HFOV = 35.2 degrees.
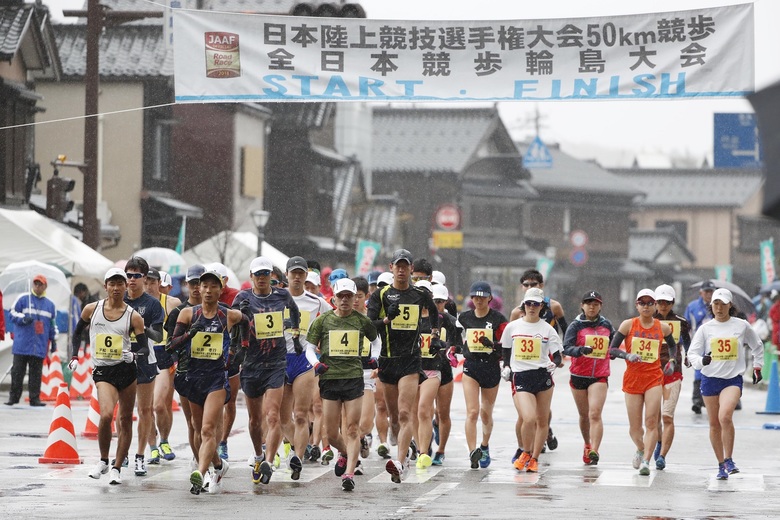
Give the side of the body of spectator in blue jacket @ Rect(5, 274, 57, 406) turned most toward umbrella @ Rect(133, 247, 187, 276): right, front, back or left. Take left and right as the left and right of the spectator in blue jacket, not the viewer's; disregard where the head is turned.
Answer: back

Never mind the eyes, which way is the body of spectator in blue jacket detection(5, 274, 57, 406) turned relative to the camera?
toward the camera

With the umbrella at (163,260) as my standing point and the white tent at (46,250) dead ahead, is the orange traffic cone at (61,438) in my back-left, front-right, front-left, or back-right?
front-left

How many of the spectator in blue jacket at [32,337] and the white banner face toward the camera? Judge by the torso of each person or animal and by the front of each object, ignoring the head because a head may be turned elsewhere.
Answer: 2

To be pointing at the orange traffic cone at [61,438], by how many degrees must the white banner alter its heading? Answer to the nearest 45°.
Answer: approximately 45° to its right

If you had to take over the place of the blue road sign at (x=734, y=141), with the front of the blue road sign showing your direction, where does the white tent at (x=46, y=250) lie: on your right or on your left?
on your right

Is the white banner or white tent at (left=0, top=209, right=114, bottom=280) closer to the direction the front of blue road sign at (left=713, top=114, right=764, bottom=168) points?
the white banner
